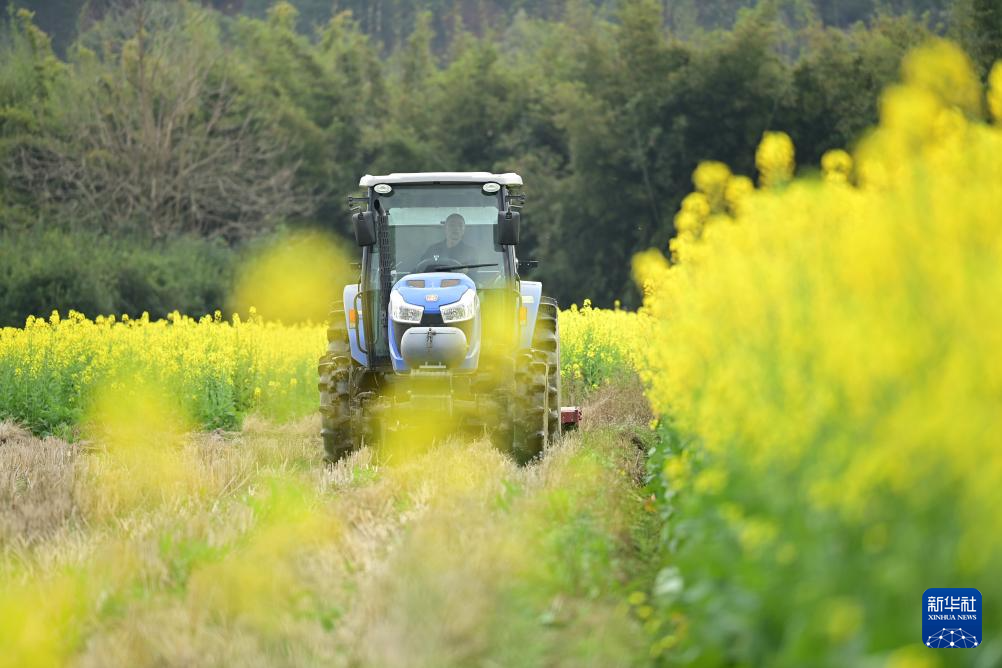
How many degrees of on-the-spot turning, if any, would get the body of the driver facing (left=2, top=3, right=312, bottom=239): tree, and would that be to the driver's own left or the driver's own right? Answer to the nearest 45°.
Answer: approximately 180°

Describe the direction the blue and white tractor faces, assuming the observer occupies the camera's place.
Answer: facing the viewer

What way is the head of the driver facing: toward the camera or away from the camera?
toward the camera

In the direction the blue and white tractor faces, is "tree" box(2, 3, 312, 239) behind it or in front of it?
behind

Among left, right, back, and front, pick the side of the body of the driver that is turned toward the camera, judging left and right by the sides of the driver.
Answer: front
